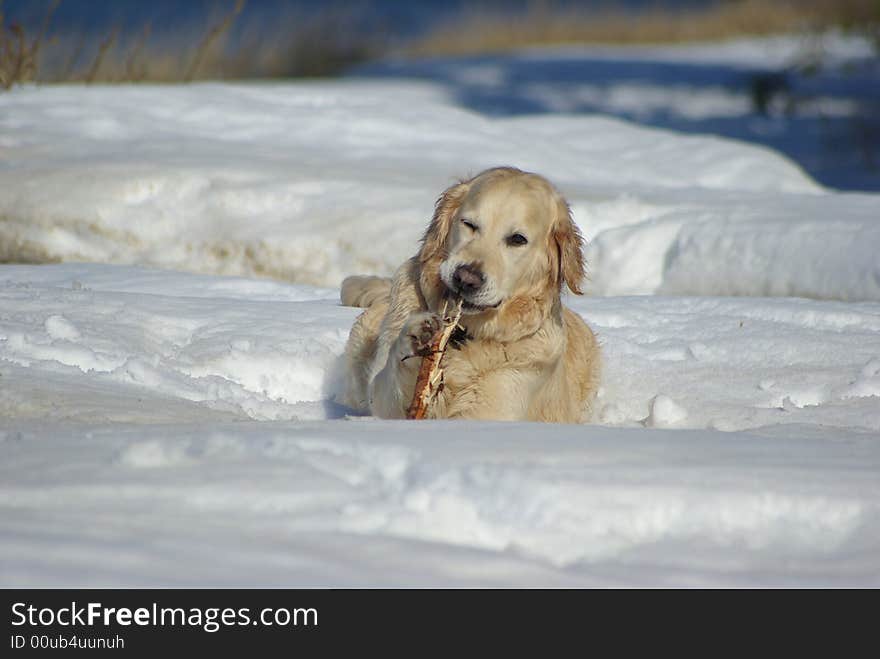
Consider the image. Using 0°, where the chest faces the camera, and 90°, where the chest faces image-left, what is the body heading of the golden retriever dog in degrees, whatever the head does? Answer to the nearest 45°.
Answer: approximately 0°
